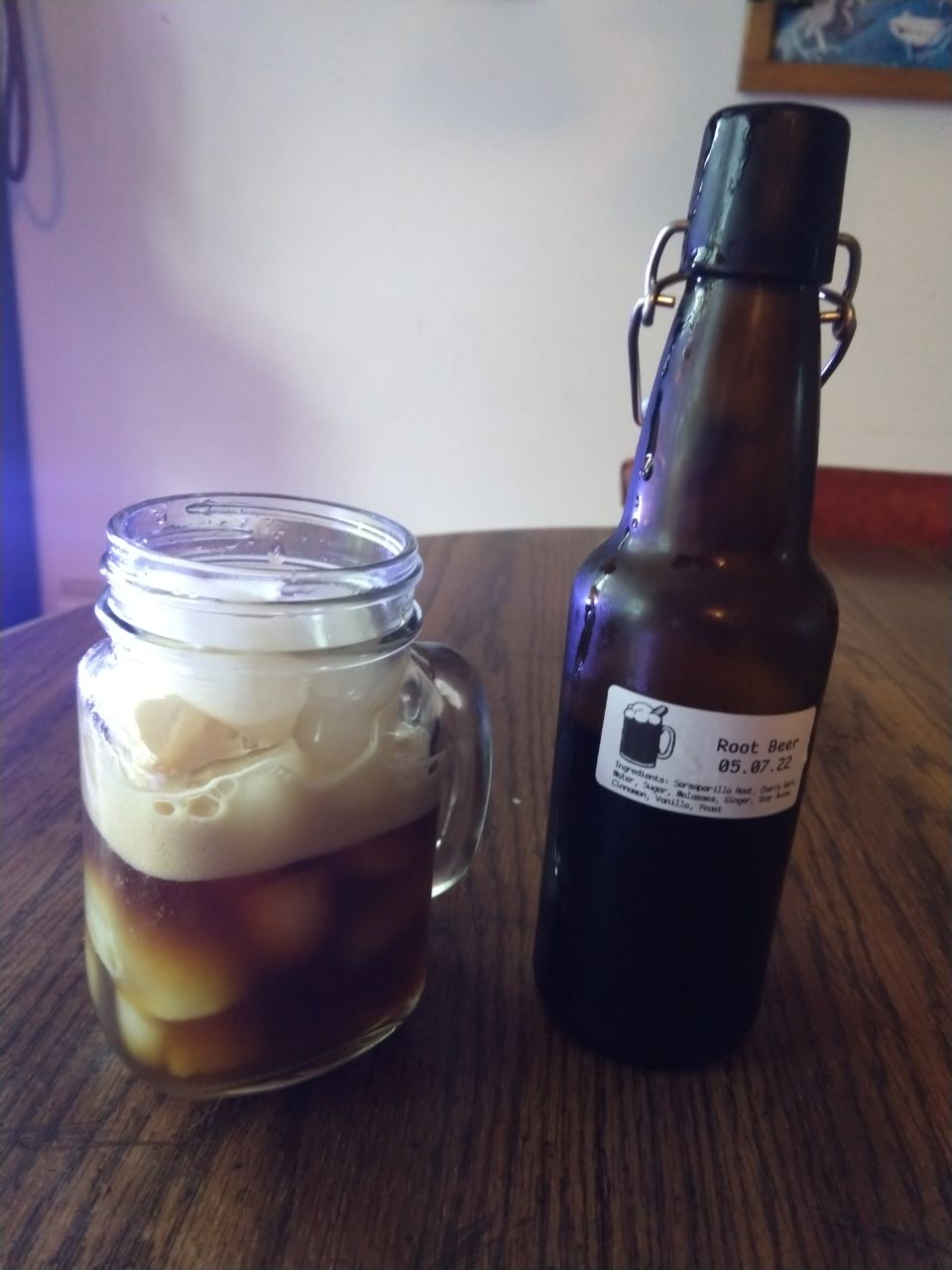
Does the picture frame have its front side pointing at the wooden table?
yes

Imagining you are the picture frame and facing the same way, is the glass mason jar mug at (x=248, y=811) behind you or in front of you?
in front

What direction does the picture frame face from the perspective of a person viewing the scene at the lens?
facing the viewer

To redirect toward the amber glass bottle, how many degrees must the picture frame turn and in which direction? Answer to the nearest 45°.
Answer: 0° — it already faces it

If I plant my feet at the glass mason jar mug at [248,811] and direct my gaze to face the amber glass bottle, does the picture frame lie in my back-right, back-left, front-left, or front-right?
front-left

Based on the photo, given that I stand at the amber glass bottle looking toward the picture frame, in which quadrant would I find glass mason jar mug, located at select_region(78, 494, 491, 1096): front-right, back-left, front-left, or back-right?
back-left
